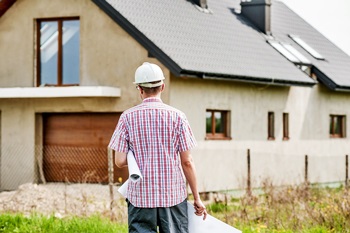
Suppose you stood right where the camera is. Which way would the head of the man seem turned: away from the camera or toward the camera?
away from the camera

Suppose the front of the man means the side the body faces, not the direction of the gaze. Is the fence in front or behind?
in front

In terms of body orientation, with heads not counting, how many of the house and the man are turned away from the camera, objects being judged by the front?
1

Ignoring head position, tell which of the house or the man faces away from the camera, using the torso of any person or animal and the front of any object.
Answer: the man

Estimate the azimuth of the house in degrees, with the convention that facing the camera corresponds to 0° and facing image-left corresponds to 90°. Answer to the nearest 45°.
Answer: approximately 45°

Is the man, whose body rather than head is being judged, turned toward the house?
yes

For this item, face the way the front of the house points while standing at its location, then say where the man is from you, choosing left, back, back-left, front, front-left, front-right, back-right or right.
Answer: front-left

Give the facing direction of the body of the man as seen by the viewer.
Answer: away from the camera
